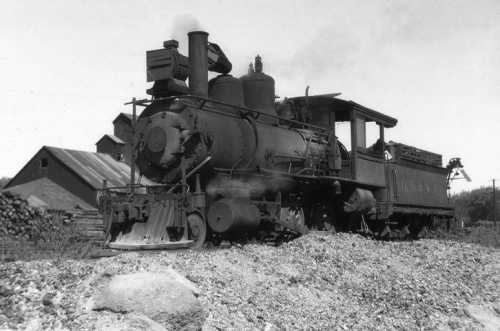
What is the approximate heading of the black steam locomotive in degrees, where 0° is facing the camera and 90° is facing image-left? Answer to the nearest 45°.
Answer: approximately 45°

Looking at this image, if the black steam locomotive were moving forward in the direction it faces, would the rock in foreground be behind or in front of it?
in front

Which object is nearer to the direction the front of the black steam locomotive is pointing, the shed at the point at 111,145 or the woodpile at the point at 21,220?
the woodpile

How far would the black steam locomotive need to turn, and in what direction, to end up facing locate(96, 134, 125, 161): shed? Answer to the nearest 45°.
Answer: approximately 135° to its right
